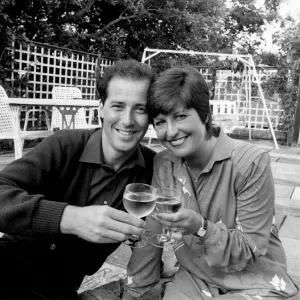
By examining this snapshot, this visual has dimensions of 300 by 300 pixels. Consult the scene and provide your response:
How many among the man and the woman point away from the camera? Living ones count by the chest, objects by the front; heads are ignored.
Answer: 0

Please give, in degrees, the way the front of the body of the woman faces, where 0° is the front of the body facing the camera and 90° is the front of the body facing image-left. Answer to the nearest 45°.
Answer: approximately 45°

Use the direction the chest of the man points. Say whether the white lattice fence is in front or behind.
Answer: behind

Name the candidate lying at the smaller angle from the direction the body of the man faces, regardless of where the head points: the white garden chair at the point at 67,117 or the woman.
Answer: the woman

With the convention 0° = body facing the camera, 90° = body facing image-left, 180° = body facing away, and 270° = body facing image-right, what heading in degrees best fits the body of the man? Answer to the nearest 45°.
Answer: approximately 315°

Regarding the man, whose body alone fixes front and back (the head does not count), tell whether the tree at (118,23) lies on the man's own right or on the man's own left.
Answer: on the man's own left

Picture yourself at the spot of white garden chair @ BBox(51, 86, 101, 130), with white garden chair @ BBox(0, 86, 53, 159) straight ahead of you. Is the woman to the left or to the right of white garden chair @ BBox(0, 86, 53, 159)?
left

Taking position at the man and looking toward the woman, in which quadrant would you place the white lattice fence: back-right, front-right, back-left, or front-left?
back-left

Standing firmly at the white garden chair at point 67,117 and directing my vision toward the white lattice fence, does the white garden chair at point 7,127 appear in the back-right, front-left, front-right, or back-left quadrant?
back-left

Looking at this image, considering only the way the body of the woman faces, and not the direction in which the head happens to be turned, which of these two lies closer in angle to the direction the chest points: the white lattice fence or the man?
the man

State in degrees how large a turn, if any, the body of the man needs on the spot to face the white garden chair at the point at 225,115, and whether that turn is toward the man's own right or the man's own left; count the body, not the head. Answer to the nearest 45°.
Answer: approximately 90° to the man's own left

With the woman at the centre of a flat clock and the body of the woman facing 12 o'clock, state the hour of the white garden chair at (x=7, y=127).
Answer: The white garden chair is roughly at 3 o'clock from the woman.

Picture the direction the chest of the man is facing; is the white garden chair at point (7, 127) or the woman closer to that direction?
the woman
